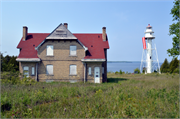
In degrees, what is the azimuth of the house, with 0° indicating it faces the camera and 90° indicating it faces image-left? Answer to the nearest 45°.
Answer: approximately 0°

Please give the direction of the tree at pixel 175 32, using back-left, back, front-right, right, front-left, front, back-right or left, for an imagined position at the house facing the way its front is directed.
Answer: front-left

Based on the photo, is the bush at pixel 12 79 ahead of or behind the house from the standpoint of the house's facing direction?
ahead
